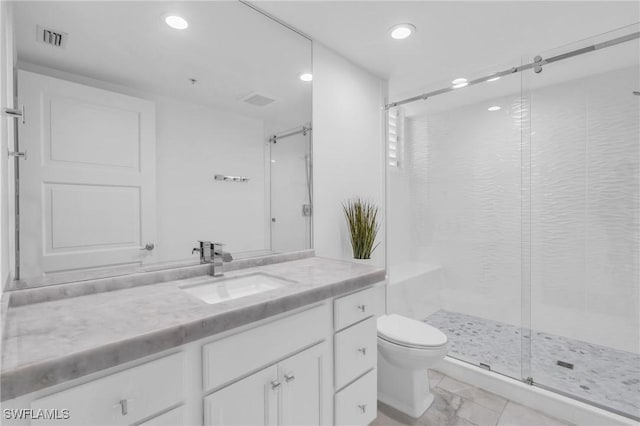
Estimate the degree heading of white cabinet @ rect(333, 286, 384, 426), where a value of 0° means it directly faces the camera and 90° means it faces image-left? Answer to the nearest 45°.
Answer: approximately 315°

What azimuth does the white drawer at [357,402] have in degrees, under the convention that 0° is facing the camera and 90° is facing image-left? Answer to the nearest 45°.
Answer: approximately 315°

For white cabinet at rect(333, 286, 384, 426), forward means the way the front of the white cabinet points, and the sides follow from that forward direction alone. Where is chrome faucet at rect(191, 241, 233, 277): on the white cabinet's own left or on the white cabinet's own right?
on the white cabinet's own right

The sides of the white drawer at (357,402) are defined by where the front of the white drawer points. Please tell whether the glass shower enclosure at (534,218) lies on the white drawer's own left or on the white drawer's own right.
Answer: on the white drawer's own left

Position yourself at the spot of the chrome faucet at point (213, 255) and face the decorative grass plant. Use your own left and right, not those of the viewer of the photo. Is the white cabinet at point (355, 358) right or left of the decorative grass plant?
right

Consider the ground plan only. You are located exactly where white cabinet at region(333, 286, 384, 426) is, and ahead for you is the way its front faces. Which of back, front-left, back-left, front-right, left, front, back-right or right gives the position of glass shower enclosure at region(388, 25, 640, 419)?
left

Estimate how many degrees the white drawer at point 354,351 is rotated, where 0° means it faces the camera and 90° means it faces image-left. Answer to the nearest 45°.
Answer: approximately 315°
